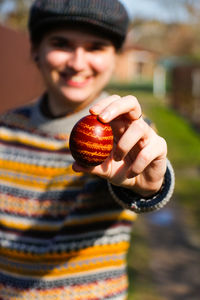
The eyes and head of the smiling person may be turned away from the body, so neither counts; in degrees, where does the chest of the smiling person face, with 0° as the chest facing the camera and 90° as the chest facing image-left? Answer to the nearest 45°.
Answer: approximately 0°
